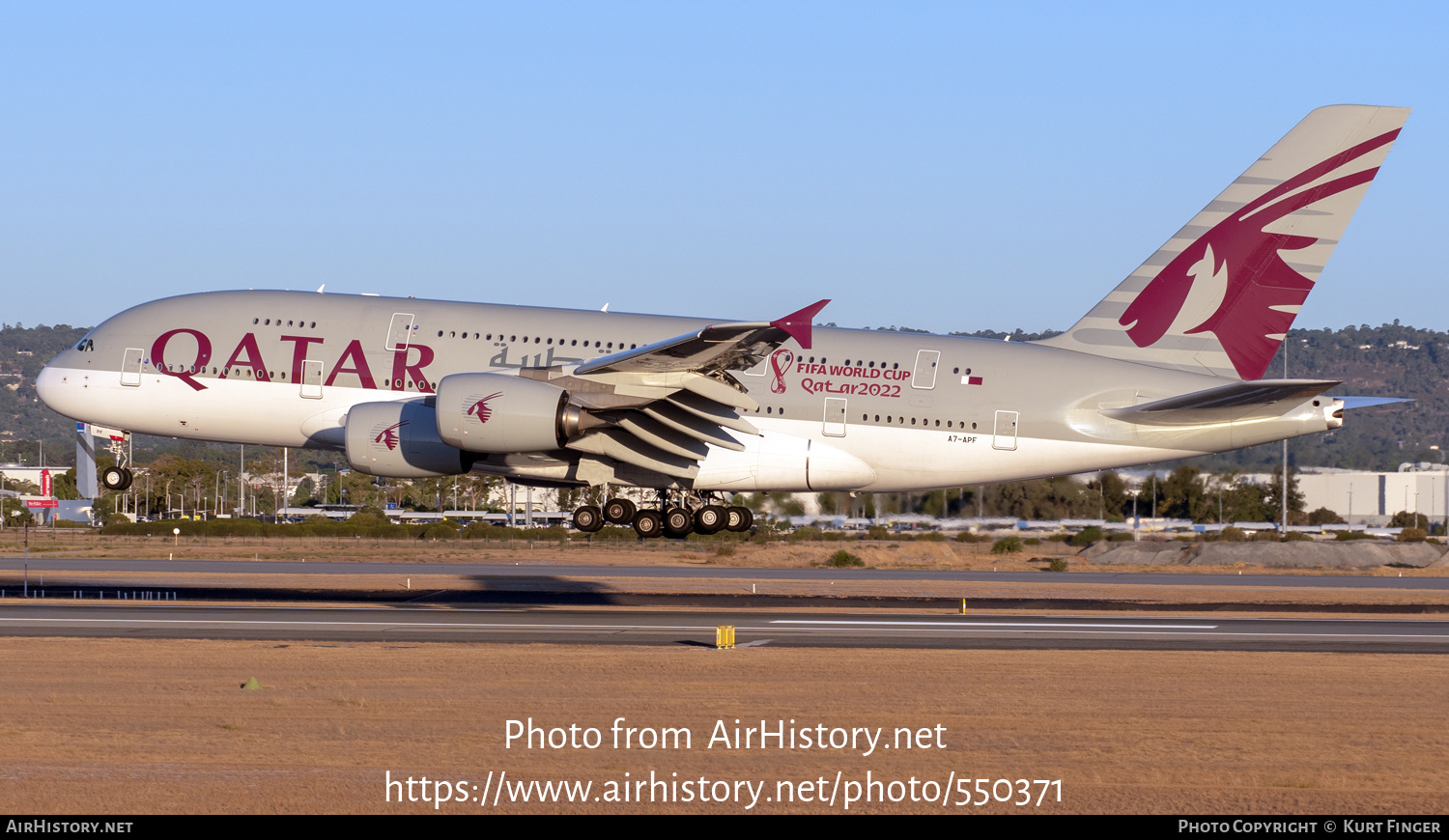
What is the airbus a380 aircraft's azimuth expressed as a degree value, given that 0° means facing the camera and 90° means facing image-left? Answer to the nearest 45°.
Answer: approximately 90°
